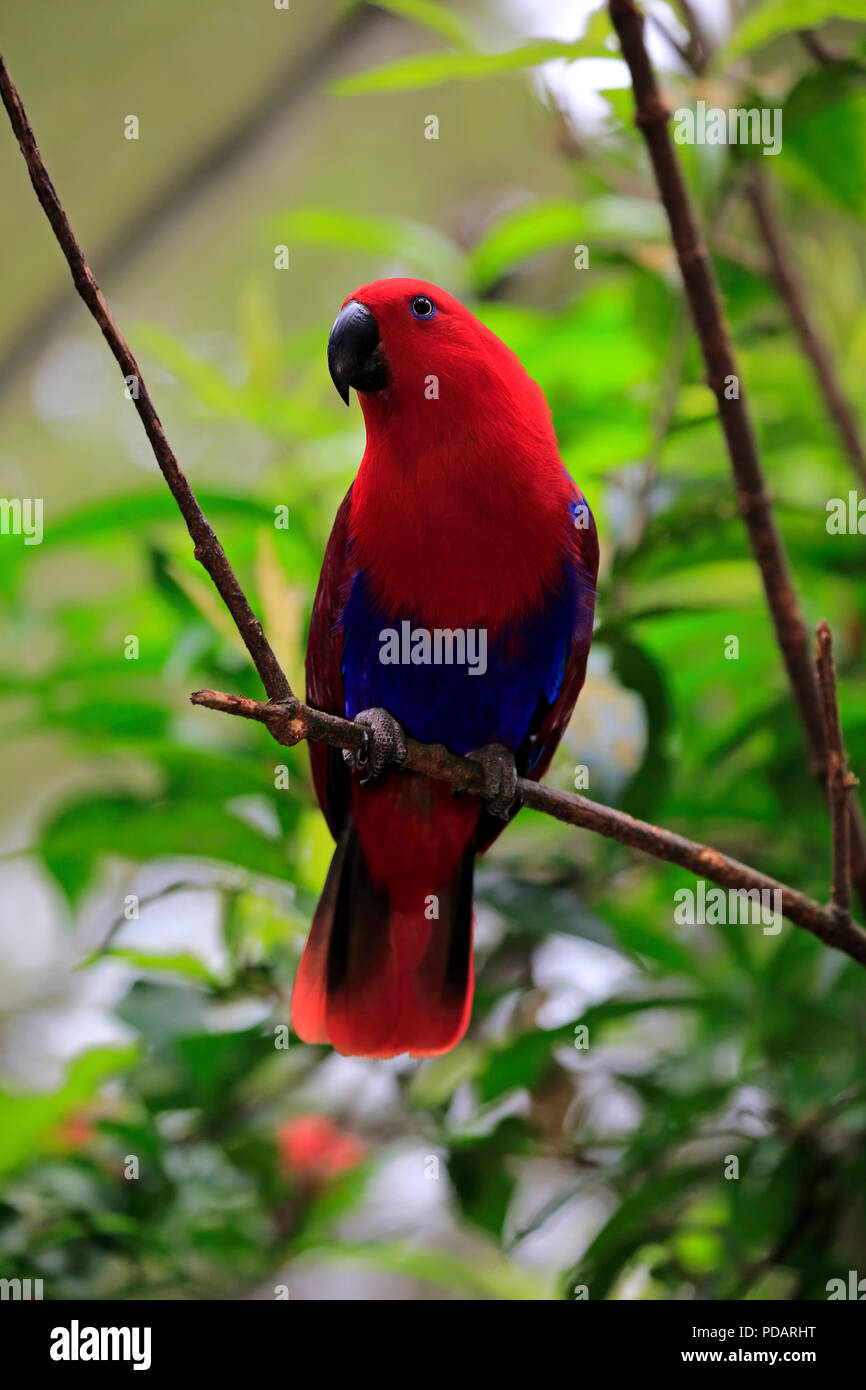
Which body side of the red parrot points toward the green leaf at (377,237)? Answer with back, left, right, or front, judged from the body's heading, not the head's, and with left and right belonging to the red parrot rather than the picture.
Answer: back

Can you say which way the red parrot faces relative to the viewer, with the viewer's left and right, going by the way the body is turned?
facing the viewer
